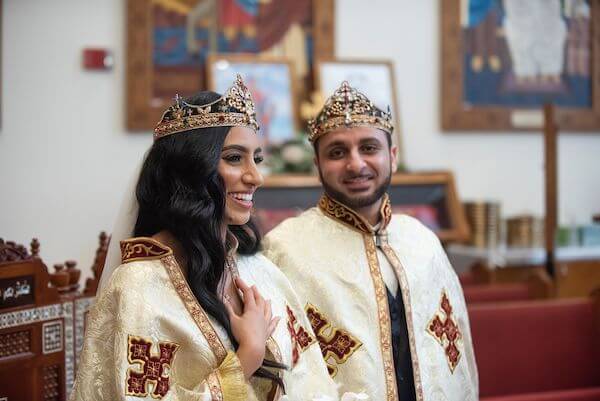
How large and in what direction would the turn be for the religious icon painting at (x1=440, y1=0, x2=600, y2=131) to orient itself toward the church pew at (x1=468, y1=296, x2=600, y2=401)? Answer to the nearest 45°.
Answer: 0° — it already faces it

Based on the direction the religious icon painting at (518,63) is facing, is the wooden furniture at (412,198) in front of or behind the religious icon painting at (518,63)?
in front
